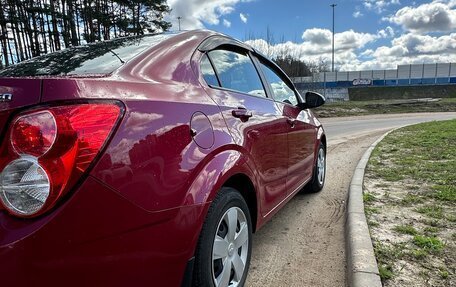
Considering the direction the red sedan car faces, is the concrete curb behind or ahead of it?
ahead

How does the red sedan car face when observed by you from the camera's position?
facing away from the viewer and to the right of the viewer
